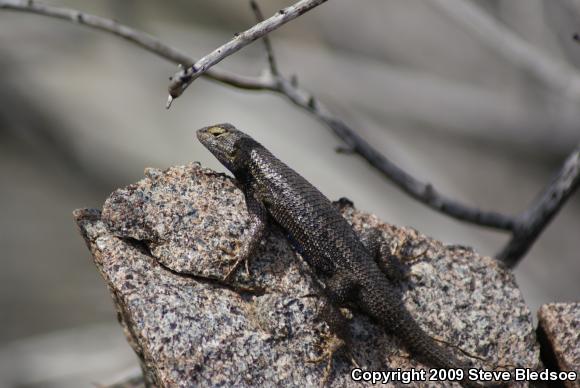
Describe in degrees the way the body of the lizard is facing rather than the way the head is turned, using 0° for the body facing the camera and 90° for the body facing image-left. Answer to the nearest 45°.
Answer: approximately 90°

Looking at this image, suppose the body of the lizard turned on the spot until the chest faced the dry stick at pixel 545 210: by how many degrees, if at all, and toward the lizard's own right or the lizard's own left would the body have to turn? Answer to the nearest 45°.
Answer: approximately 135° to the lizard's own right
